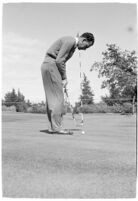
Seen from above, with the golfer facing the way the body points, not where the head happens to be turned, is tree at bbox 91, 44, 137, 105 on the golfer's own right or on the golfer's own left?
on the golfer's own left

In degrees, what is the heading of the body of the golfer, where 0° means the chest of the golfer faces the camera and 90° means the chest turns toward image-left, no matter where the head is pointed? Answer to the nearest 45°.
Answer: approximately 270°
